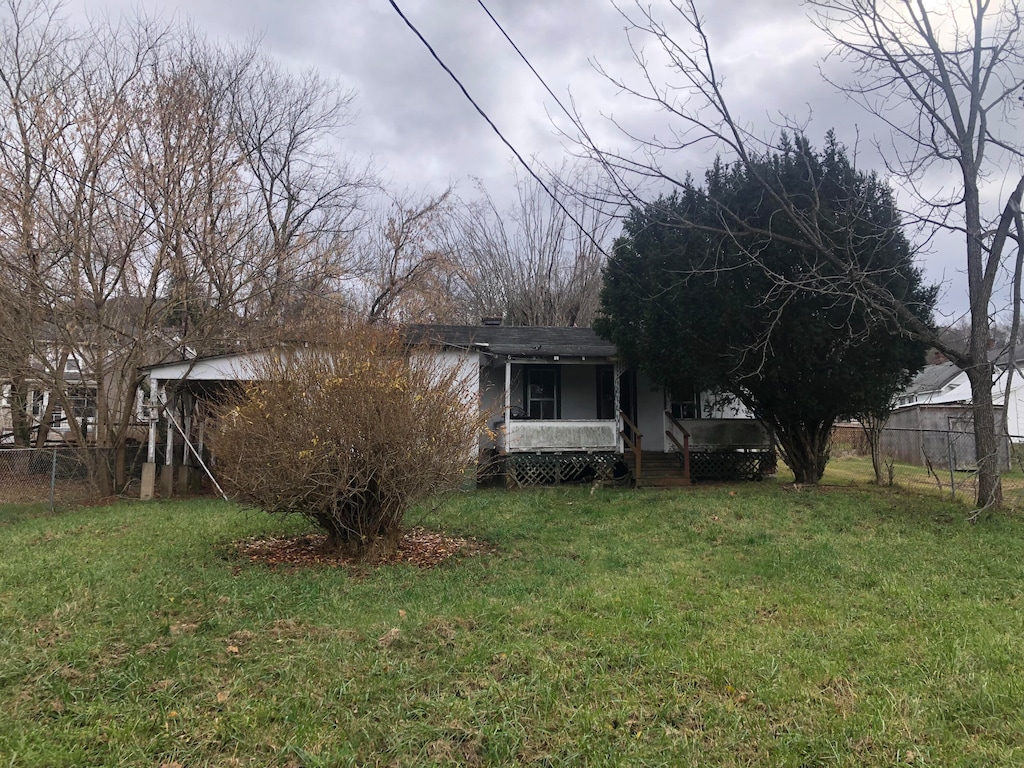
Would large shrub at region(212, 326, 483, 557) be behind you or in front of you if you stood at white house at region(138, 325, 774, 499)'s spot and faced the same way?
in front

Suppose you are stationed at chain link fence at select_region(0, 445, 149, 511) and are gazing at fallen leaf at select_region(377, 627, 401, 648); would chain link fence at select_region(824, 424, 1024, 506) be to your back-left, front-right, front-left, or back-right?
front-left

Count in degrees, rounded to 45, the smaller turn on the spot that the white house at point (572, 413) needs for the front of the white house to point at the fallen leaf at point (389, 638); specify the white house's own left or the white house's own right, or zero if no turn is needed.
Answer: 0° — it already faces it

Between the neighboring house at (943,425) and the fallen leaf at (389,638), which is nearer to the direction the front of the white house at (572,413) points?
the fallen leaf

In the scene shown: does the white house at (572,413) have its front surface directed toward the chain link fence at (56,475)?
no

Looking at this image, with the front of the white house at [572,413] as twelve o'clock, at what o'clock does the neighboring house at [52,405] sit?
The neighboring house is roughly at 3 o'clock from the white house.

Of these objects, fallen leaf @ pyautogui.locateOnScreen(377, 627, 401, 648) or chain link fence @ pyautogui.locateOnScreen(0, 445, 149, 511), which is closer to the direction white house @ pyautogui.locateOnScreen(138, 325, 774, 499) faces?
the fallen leaf

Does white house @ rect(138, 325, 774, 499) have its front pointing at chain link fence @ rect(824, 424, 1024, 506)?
no

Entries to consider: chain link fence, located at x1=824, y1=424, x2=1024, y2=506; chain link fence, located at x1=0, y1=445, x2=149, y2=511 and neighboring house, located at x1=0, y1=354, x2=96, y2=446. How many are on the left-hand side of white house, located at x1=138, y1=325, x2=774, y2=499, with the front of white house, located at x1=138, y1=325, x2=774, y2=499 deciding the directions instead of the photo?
1

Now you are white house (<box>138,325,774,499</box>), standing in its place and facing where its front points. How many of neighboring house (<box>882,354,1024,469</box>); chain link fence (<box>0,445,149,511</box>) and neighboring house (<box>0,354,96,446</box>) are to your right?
2

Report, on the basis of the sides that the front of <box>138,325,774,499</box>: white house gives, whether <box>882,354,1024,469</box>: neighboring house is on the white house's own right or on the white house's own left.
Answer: on the white house's own left

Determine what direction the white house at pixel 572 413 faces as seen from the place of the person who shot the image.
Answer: facing the viewer
